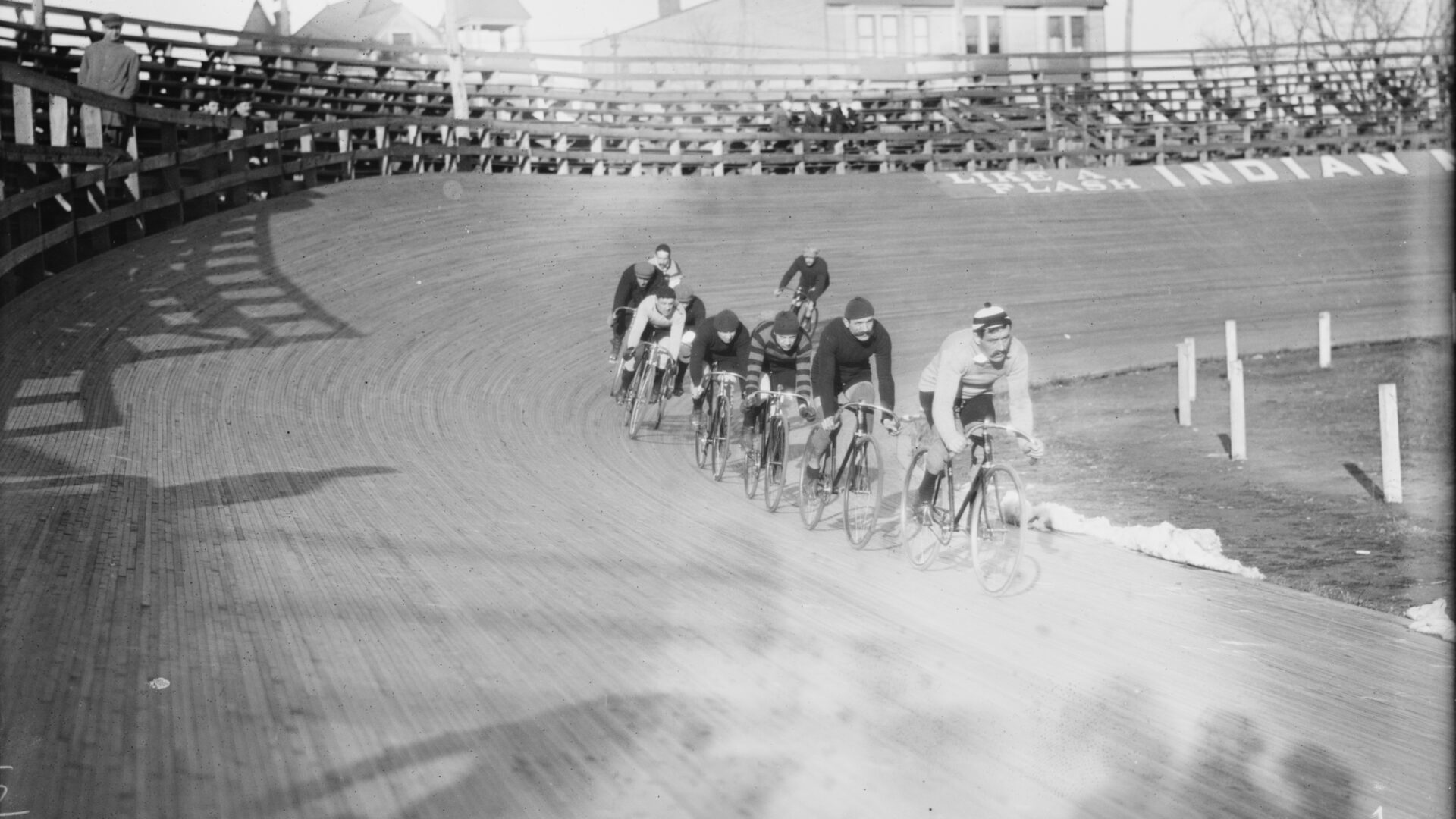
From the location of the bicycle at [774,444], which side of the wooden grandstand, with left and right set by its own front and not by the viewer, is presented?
front

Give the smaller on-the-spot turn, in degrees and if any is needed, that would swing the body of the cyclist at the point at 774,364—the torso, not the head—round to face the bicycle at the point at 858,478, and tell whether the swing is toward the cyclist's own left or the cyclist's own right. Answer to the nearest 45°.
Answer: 0° — they already face it

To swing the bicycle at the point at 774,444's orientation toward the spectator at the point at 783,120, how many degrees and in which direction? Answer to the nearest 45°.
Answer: approximately 180°

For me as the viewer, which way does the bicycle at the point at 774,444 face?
facing the viewer

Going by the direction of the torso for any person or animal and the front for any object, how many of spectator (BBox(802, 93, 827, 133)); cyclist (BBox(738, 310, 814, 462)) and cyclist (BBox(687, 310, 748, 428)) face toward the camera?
3

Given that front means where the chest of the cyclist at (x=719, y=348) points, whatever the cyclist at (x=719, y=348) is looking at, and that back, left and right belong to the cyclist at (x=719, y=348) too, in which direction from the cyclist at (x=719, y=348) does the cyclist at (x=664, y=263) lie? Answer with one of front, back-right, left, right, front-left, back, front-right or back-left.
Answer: back

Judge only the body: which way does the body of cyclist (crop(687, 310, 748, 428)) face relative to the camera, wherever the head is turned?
toward the camera

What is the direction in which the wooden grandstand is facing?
toward the camera

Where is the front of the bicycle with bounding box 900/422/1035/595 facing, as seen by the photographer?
facing the viewer and to the right of the viewer

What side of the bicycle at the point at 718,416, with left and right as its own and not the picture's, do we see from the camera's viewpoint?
front
